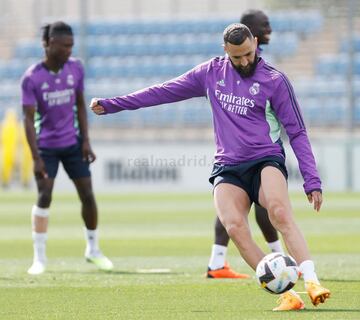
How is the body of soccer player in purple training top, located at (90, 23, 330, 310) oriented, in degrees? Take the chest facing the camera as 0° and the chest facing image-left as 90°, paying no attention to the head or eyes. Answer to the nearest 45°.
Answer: approximately 0°

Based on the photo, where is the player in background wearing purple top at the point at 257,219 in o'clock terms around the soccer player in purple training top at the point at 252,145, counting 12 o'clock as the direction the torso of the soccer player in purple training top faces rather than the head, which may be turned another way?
The player in background wearing purple top is roughly at 6 o'clock from the soccer player in purple training top.
